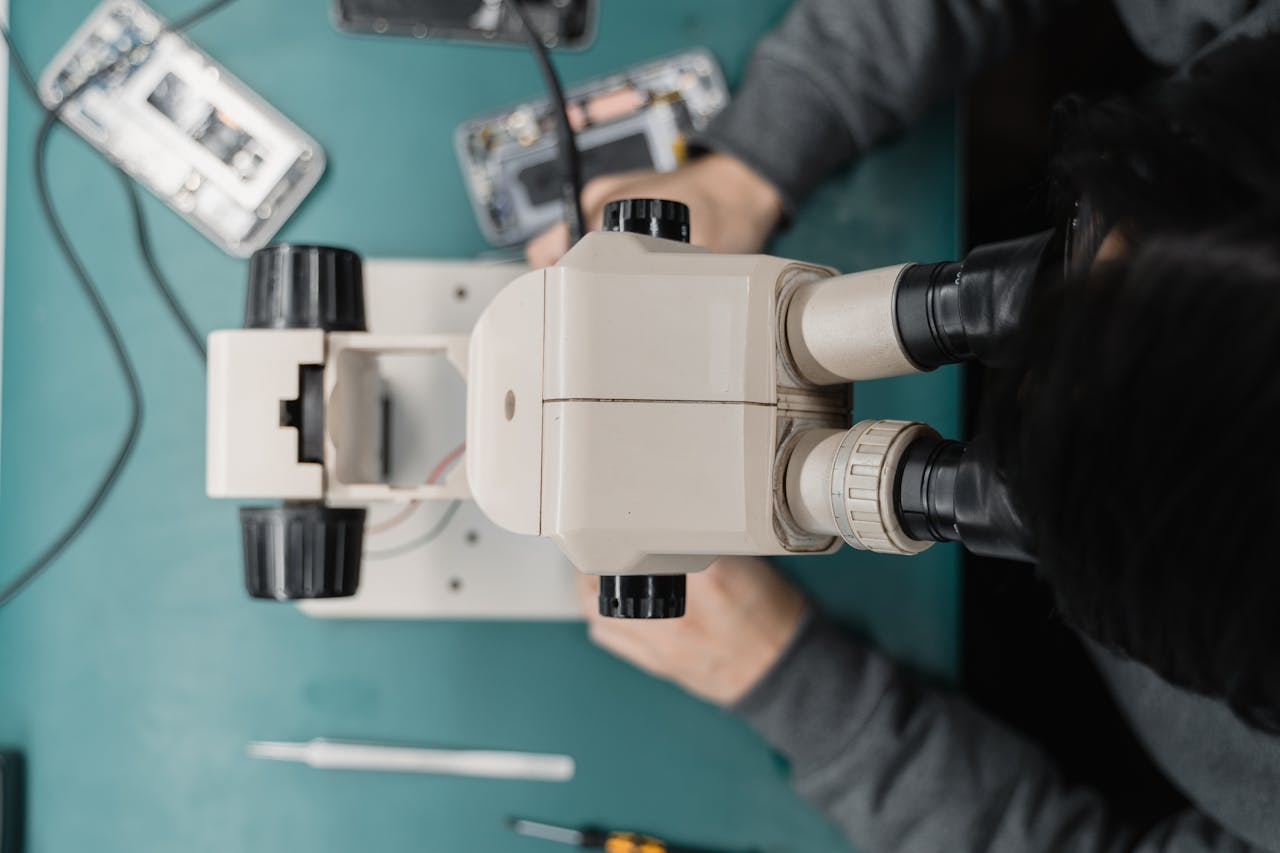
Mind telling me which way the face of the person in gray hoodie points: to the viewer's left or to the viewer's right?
to the viewer's left

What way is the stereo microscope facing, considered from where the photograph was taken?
facing to the right of the viewer

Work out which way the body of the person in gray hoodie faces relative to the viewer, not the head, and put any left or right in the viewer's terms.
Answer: facing to the left of the viewer

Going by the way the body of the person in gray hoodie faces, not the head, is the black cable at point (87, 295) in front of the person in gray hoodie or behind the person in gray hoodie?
in front
